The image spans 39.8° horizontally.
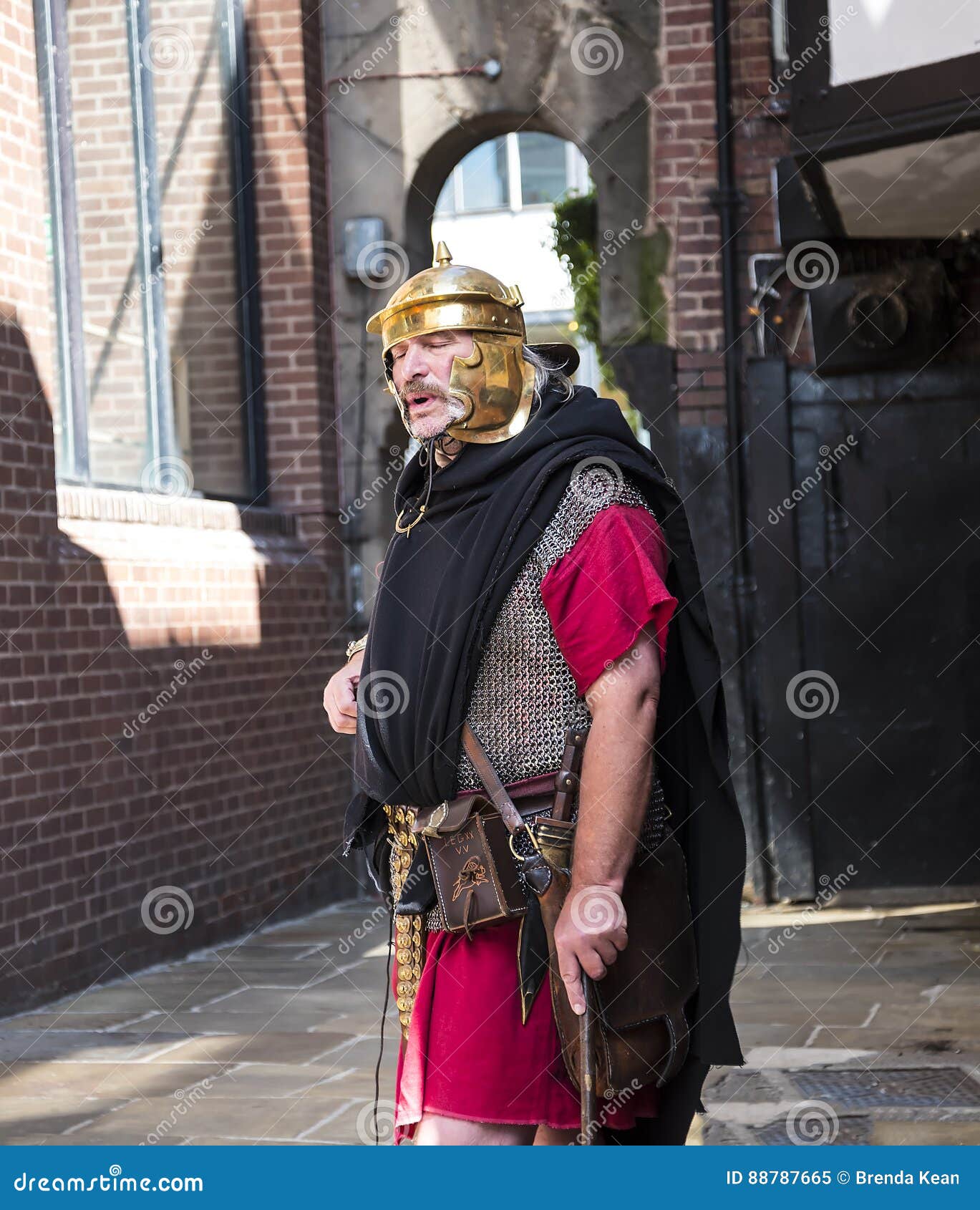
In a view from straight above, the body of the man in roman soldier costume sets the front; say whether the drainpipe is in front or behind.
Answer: behind

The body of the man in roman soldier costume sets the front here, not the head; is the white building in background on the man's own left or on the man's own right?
on the man's own right

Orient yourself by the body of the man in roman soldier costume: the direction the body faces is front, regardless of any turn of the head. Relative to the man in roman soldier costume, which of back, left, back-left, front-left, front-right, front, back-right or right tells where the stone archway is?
back-right

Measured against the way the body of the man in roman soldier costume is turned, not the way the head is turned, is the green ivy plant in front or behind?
behind

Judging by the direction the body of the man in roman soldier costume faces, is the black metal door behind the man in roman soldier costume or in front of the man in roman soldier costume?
behind

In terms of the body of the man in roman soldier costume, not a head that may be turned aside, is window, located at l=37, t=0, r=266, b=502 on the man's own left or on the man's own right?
on the man's own right

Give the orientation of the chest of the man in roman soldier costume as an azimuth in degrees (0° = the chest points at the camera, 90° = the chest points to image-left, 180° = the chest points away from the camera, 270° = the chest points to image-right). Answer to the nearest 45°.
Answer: approximately 45°
